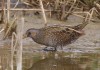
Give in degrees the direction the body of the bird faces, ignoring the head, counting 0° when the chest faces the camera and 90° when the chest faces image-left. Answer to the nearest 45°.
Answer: approximately 90°
